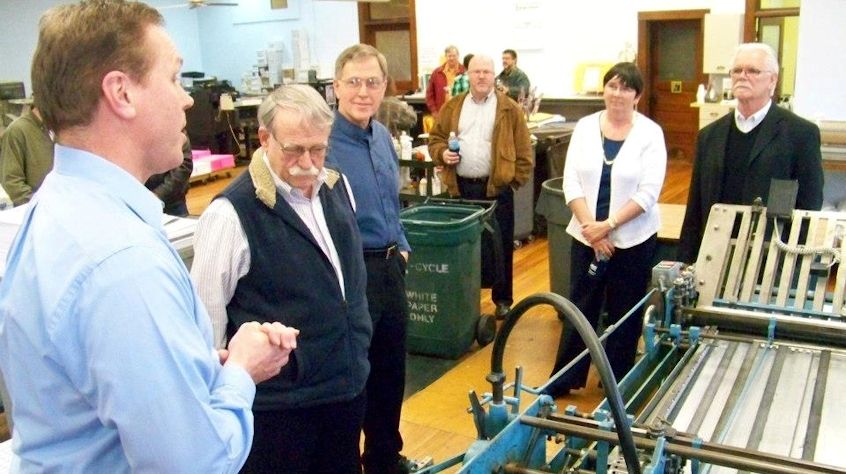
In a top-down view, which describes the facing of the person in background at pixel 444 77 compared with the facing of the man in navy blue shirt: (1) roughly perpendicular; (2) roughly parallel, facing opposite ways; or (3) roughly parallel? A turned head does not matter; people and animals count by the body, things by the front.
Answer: roughly parallel

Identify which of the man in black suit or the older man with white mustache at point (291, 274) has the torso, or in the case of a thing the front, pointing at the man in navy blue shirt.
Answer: the man in black suit

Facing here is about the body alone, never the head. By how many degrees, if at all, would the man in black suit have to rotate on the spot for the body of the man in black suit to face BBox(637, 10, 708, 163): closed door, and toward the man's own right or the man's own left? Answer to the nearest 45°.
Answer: approximately 135° to the man's own right

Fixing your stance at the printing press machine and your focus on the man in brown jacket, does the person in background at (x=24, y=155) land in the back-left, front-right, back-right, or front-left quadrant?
front-left

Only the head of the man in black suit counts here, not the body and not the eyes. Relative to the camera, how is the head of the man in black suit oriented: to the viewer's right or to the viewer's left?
to the viewer's left

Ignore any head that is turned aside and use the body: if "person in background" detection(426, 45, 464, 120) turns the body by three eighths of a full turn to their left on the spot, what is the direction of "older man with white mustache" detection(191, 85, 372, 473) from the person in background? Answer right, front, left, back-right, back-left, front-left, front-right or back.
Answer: back

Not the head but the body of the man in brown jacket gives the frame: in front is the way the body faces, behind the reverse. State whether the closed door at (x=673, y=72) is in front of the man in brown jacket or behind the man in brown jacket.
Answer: behind

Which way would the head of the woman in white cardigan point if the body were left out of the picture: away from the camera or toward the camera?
toward the camera

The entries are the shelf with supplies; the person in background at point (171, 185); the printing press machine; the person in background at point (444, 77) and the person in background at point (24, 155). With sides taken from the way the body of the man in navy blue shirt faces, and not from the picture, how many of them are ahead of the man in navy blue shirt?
1

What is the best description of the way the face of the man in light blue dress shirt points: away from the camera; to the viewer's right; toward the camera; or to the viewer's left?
to the viewer's right

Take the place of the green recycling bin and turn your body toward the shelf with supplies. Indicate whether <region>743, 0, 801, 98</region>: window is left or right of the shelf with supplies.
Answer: right

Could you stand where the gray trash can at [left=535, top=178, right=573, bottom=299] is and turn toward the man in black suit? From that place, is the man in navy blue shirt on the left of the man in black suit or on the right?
right

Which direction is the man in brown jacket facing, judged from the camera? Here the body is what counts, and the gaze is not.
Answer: toward the camera
